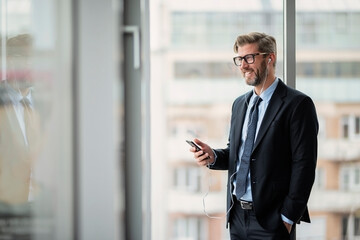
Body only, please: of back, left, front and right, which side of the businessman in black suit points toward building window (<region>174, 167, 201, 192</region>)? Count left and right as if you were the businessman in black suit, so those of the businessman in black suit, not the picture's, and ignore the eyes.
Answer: right

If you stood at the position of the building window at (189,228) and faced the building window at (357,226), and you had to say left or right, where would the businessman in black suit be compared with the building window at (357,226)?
right

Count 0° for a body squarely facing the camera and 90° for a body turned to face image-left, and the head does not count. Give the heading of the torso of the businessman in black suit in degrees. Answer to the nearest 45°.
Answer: approximately 45°

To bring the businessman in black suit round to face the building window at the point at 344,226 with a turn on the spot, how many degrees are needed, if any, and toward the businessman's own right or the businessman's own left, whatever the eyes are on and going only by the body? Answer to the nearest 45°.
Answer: approximately 180°

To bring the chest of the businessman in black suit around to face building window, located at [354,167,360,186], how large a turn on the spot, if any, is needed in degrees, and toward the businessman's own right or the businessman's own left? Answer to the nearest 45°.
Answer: approximately 180°

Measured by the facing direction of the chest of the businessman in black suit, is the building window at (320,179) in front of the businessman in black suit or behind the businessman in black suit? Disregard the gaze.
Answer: behind

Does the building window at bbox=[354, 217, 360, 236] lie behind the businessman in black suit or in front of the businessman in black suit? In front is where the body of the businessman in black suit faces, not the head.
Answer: behind

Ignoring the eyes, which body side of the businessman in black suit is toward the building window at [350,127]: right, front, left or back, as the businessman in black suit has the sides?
back
